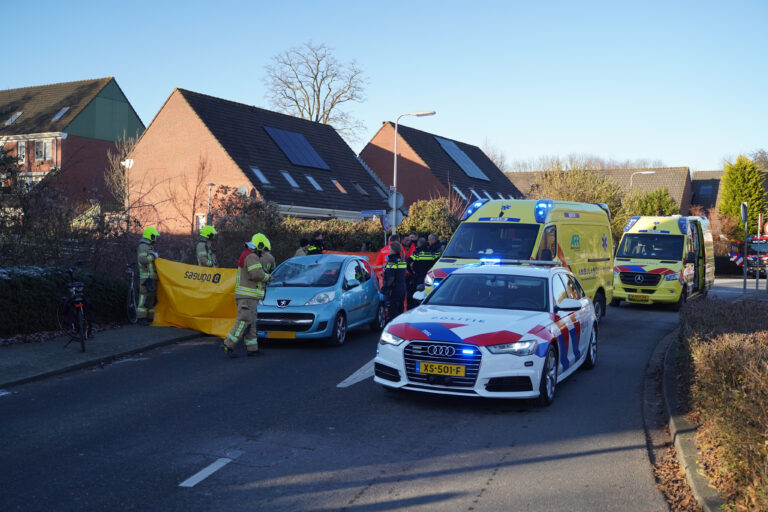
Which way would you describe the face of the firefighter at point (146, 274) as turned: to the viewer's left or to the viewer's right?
to the viewer's right

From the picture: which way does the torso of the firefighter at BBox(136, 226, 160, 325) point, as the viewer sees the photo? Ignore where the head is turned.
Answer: to the viewer's right

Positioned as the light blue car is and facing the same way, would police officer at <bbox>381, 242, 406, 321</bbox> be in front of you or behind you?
behind

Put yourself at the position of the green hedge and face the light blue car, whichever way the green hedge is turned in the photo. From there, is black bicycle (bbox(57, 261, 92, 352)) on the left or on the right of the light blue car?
right

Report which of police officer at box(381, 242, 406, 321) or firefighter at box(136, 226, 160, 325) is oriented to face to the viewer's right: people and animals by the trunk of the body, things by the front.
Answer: the firefighter

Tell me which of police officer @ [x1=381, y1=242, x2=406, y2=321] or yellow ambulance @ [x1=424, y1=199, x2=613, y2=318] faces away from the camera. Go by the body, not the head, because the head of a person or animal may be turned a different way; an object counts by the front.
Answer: the police officer

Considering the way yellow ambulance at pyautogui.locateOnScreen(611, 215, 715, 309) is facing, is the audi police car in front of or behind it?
in front

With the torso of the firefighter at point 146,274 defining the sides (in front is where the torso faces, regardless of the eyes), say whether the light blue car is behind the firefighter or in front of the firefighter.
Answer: in front
